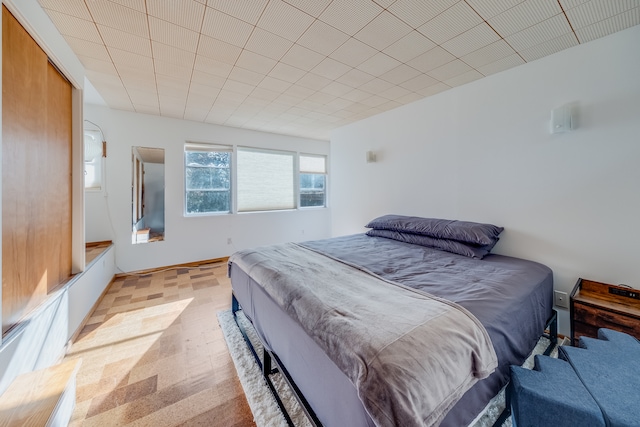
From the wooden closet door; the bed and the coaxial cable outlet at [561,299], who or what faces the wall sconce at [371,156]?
the wooden closet door

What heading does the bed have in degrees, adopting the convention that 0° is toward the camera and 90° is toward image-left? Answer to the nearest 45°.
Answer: approximately 45°

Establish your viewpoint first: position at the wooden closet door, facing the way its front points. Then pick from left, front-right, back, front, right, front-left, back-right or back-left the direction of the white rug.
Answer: front-right

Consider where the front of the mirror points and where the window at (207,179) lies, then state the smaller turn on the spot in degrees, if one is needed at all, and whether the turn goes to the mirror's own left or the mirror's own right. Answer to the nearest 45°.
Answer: approximately 45° to the mirror's own left

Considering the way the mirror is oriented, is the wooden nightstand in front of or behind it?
in front

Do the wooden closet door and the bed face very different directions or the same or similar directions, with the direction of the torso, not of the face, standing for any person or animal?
very different directions

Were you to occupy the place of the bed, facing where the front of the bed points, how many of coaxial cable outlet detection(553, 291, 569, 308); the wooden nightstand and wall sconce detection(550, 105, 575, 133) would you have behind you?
3

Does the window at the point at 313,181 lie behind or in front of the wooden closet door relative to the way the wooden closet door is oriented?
in front

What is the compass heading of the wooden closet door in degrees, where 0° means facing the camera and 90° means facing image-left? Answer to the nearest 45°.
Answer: approximately 270°

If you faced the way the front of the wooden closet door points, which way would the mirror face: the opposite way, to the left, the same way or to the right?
to the right

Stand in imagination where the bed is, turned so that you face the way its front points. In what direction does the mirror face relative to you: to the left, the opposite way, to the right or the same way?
to the left

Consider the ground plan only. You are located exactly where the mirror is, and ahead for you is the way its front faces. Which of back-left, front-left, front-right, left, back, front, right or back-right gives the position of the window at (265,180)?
left

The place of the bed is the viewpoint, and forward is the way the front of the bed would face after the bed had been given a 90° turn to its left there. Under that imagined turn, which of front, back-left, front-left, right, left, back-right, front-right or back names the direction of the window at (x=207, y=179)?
back
